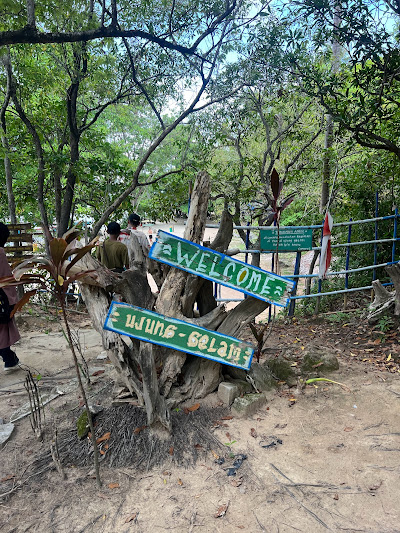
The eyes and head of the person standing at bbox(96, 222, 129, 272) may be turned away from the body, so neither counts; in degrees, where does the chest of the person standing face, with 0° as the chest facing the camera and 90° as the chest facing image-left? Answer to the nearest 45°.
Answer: approximately 180°

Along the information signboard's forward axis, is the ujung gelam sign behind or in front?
in front

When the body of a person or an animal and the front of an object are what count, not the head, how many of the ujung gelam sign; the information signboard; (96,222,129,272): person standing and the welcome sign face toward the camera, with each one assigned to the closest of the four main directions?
3

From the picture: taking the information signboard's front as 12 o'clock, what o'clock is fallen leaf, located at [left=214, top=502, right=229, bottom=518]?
The fallen leaf is roughly at 12 o'clock from the information signboard.

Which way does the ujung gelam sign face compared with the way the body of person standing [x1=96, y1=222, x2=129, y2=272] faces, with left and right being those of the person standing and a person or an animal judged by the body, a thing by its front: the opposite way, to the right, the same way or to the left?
the opposite way

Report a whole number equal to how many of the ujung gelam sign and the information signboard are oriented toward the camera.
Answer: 2

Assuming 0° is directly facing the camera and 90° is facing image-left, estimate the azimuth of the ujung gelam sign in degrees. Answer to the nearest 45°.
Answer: approximately 0°

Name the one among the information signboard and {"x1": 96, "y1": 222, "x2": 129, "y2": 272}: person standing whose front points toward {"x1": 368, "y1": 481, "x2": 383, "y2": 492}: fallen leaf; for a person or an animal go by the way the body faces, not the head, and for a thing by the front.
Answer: the information signboard

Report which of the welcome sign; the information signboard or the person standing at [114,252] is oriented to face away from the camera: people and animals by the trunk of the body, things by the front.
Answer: the person standing

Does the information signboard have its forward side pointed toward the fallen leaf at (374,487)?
yes

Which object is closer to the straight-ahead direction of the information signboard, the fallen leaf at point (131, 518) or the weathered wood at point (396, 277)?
the fallen leaf

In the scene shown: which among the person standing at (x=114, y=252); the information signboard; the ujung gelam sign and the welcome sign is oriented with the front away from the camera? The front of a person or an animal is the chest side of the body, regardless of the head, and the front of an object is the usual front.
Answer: the person standing

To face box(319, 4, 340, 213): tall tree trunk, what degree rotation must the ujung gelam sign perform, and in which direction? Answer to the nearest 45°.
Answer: approximately 135° to its left

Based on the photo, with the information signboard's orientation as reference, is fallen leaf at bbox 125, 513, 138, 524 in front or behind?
in front
